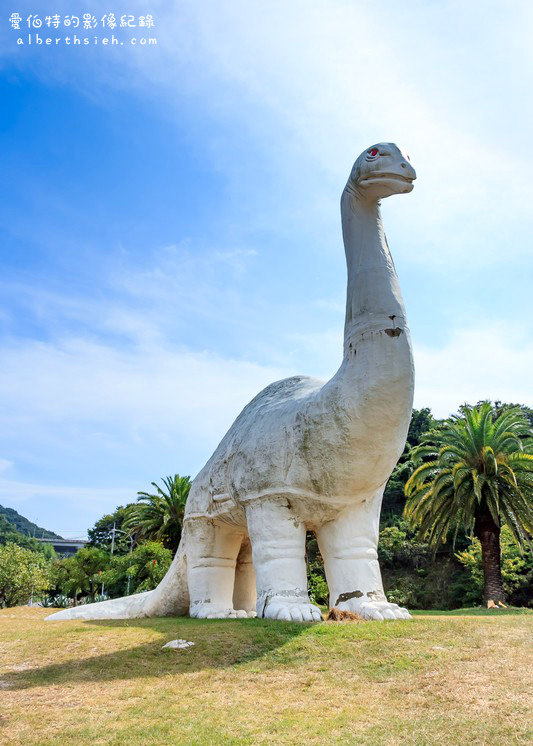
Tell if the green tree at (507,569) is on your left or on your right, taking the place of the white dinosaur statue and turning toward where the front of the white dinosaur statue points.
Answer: on your left

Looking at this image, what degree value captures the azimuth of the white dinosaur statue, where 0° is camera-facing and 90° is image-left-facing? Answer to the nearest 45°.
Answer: approximately 315°

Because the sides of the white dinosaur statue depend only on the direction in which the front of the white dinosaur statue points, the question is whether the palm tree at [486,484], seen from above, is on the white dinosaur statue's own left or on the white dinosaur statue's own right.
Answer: on the white dinosaur statue's own left

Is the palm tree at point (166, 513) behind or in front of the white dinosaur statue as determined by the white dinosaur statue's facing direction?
behind

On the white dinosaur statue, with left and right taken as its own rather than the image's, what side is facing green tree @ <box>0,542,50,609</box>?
back

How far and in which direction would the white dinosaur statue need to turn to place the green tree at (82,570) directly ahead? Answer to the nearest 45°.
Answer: approximately 135° to its left
